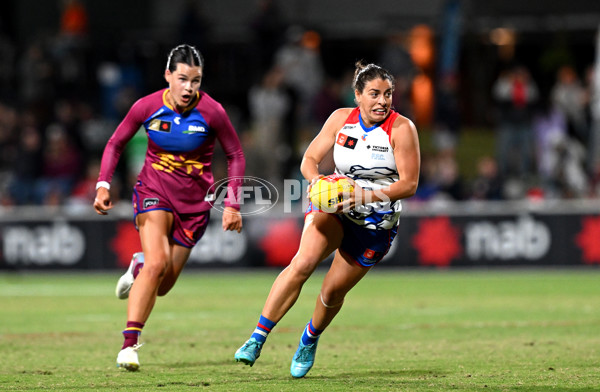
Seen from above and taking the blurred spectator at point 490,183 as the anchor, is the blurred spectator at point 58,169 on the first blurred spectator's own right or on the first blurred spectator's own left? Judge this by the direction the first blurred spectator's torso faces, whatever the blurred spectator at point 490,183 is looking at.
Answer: on the first blurred spectator's own right

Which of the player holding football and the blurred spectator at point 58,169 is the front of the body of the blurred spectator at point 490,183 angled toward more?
the player holding football

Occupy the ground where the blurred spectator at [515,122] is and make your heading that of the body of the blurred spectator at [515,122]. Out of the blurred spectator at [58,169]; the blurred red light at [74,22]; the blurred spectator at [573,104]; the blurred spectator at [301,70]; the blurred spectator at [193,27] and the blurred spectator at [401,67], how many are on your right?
5

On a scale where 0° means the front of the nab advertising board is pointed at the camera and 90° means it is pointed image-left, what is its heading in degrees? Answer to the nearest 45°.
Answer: approximately 0°

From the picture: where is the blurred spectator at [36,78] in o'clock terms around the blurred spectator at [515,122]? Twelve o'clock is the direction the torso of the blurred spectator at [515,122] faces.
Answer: the blurred spectator at [36,78] is roughly at 3 o'clock from the blurred spectator at [515,122].

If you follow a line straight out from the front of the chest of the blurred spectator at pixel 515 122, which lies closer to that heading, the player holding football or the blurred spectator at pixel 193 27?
the player holding football

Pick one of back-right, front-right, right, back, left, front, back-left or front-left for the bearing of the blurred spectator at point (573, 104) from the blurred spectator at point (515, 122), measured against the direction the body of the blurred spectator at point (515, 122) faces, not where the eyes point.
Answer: back-left

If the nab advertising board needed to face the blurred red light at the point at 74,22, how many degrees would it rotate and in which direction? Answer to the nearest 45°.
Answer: approximately 135° to its right

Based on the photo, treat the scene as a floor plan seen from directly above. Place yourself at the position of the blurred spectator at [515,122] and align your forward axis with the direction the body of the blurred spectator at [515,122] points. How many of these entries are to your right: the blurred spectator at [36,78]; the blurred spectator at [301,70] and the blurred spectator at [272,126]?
3

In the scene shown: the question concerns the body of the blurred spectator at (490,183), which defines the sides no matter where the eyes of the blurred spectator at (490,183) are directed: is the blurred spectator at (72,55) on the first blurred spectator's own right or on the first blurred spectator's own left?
on the first blurred spectator's own right

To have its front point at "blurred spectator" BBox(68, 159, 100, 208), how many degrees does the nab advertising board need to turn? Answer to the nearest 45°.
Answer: approximately 90° to its right
